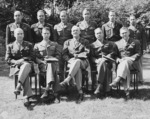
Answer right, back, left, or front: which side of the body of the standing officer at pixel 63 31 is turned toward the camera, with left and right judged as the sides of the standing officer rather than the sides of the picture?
front

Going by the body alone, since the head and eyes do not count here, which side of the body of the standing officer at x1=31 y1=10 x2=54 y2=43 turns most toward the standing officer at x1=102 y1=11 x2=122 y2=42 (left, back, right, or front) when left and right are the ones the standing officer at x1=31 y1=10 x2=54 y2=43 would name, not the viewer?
left

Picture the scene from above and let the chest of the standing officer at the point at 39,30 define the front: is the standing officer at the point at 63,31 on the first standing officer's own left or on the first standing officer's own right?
on the first standing officer's own left

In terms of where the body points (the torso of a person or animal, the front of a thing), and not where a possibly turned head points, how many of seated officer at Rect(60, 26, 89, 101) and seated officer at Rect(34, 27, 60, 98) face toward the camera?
2

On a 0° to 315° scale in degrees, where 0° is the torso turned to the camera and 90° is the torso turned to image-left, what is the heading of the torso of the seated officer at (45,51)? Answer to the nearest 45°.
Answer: approximately 0°

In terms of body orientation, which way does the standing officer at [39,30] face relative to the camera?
toward the camera

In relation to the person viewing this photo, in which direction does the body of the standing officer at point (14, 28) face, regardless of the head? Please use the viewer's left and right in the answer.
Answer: facing the viewer

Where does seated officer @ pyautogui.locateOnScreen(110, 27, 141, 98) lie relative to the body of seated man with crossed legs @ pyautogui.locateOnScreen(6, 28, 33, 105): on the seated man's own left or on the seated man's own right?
on the seated man's own left

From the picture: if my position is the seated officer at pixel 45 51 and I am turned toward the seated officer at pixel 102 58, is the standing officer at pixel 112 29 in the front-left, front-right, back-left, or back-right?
front-left

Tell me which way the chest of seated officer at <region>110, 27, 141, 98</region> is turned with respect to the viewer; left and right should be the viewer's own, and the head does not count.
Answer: facing the viewer and to the left of the viewer

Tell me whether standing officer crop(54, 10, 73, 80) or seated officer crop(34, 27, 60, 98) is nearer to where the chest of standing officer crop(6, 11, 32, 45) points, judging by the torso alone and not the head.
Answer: the seated officer

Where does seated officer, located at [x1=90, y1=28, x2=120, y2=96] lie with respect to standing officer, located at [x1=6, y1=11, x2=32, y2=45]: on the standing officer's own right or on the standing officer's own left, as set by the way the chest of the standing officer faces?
on the standing officer's own left
